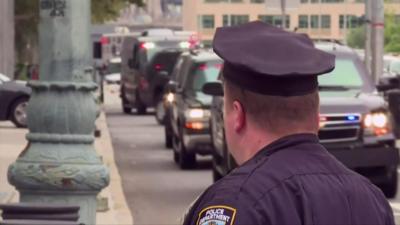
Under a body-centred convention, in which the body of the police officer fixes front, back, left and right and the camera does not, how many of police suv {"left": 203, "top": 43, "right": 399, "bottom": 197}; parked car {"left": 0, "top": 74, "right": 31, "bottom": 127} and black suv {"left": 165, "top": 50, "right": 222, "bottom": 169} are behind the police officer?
0

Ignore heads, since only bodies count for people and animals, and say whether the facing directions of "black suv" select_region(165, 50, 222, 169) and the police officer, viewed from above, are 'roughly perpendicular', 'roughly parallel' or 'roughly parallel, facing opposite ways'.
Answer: roughly parallel, facing opposite ways

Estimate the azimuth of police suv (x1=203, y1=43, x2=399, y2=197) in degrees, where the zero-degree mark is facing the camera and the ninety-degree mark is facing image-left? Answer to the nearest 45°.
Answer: approximately 315°

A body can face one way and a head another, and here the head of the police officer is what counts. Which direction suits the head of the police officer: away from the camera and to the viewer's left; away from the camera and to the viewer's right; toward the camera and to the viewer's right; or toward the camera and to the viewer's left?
away from the camera and to the viewer's left

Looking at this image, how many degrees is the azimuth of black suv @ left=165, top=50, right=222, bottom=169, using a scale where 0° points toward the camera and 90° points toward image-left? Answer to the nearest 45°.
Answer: approximately 315°

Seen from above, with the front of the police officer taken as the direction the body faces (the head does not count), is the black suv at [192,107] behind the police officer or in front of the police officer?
in front

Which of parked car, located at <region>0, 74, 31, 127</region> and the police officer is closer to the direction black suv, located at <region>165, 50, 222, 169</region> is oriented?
the police officer

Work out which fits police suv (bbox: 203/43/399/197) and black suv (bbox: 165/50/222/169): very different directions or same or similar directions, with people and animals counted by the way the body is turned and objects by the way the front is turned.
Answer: same or similar directions

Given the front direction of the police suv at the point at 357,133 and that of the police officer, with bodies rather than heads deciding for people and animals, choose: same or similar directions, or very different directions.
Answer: very different directions

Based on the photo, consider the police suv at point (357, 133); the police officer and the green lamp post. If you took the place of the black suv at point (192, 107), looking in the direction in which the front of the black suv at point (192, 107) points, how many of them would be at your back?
0

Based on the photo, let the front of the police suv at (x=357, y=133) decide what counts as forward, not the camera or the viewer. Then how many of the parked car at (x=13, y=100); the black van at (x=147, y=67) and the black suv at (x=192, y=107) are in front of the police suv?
0
